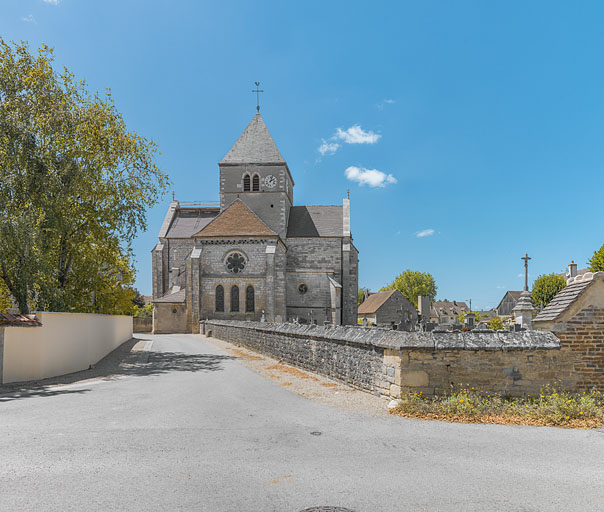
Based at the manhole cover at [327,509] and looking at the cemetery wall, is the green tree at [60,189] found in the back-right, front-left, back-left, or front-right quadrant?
front-left
